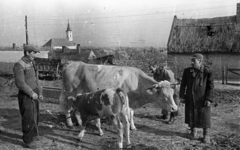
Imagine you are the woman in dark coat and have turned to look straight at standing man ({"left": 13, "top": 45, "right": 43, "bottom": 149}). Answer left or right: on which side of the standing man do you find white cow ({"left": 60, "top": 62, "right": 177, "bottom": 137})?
right

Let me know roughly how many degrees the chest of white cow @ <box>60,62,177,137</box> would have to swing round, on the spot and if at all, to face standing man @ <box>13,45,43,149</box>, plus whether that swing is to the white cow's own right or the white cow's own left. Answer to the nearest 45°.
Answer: approximately 135° to the white cow's own right

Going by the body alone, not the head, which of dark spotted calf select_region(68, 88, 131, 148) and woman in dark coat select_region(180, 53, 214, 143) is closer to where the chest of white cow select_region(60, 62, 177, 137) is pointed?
the woman in dark coat

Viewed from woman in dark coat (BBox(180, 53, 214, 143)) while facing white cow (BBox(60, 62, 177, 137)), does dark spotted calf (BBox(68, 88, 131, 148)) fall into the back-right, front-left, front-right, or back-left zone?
front-left

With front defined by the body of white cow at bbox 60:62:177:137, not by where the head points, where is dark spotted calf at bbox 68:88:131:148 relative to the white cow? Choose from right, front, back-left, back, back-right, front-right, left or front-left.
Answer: right

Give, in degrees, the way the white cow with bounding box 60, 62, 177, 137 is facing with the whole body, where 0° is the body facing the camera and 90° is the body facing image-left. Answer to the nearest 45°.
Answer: approximately 270°

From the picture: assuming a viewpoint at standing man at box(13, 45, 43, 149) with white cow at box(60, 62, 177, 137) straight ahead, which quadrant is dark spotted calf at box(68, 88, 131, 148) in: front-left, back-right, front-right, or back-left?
front-right

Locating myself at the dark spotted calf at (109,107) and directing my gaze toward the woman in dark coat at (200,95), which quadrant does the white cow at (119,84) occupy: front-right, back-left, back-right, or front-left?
front-left

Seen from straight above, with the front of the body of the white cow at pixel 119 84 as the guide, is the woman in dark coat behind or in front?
in front

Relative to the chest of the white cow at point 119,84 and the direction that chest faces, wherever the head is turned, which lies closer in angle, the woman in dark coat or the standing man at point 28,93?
the woman in dark coat
